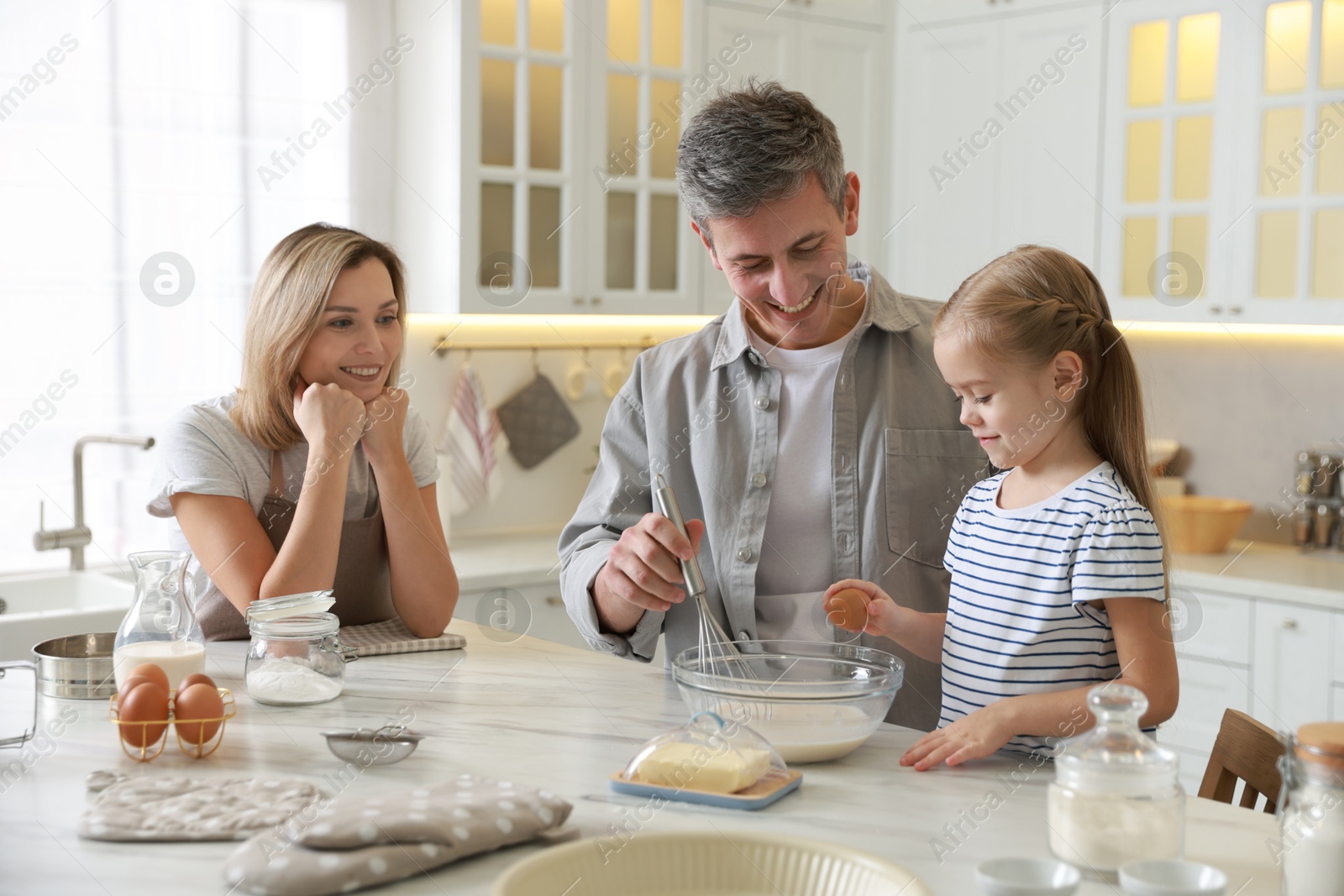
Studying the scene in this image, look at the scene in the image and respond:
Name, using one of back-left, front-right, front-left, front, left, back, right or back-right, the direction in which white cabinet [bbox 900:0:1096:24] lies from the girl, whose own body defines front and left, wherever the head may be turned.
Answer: back-right

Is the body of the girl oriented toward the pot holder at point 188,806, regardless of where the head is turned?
yes

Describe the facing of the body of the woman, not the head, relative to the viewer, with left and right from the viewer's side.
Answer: facing the viewer and to the right of the viewer

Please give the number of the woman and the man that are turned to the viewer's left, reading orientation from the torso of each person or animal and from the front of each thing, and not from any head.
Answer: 0

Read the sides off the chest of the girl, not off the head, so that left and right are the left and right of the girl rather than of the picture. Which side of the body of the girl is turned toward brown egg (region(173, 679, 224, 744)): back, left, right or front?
front

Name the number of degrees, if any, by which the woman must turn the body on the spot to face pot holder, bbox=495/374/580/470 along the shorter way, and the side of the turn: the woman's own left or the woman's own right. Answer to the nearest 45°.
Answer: approximately 135° to the woman's own left

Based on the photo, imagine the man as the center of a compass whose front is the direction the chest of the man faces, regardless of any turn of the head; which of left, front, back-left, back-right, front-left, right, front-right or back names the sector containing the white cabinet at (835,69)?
back

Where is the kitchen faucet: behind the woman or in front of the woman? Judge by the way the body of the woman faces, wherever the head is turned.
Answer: behind

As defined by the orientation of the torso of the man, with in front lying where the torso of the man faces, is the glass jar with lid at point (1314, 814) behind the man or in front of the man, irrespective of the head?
in front

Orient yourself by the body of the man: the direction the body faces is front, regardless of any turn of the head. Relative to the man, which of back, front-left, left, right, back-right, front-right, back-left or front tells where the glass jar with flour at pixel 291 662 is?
front-right

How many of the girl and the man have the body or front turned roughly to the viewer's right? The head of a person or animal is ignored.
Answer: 0

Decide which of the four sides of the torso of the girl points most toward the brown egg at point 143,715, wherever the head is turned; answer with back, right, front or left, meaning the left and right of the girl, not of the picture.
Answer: front

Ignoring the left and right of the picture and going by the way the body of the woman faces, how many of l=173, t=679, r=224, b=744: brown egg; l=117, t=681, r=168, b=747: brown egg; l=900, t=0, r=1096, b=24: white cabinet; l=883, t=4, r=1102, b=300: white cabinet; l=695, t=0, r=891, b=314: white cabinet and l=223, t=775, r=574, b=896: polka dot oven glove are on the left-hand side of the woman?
3

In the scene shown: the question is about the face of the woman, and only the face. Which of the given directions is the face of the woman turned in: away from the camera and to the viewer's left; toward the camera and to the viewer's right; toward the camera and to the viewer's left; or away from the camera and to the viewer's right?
toward the camera and to the viewer's right
